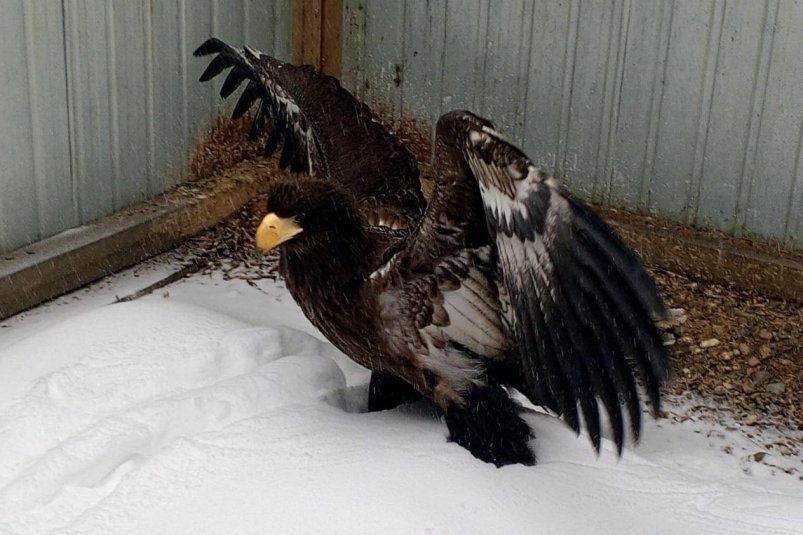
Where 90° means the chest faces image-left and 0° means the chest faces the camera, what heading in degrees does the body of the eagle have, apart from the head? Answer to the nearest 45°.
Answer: approximately 45°

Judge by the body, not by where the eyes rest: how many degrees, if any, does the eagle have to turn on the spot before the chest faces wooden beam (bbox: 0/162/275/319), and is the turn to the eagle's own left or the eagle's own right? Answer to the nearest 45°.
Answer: approximately 90° to the eagle's own right

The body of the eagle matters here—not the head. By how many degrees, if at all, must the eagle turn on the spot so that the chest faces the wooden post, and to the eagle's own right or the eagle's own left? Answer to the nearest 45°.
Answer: approximately 135° to the eagle's own right

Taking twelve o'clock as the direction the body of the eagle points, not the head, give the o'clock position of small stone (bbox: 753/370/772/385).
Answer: The small stone is roughly at 6 o'clock from the eagle.

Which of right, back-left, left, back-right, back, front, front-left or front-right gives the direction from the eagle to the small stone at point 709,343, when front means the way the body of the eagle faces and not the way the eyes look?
back

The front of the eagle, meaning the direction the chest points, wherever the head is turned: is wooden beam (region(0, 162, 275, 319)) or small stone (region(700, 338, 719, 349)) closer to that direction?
the wooden beam
